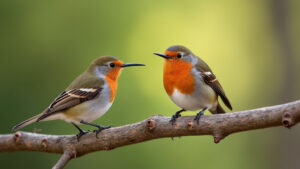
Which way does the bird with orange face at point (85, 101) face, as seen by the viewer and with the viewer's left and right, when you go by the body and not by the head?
facing to the right of the viewer

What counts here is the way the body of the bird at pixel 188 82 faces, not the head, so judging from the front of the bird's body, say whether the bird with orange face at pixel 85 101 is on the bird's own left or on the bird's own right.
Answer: on the bird's own right

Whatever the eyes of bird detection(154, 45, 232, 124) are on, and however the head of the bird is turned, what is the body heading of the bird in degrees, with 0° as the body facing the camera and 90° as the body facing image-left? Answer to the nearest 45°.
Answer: approximately 45°

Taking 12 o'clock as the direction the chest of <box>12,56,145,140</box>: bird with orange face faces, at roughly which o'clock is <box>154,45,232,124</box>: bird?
The bird is roughly at 1 o'clock from the bird with orange face.

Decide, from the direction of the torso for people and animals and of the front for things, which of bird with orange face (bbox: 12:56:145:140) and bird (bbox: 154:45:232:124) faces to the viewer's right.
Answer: the bird with orange face

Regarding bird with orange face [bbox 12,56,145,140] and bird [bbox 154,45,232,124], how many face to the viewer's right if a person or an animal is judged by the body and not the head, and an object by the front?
1
